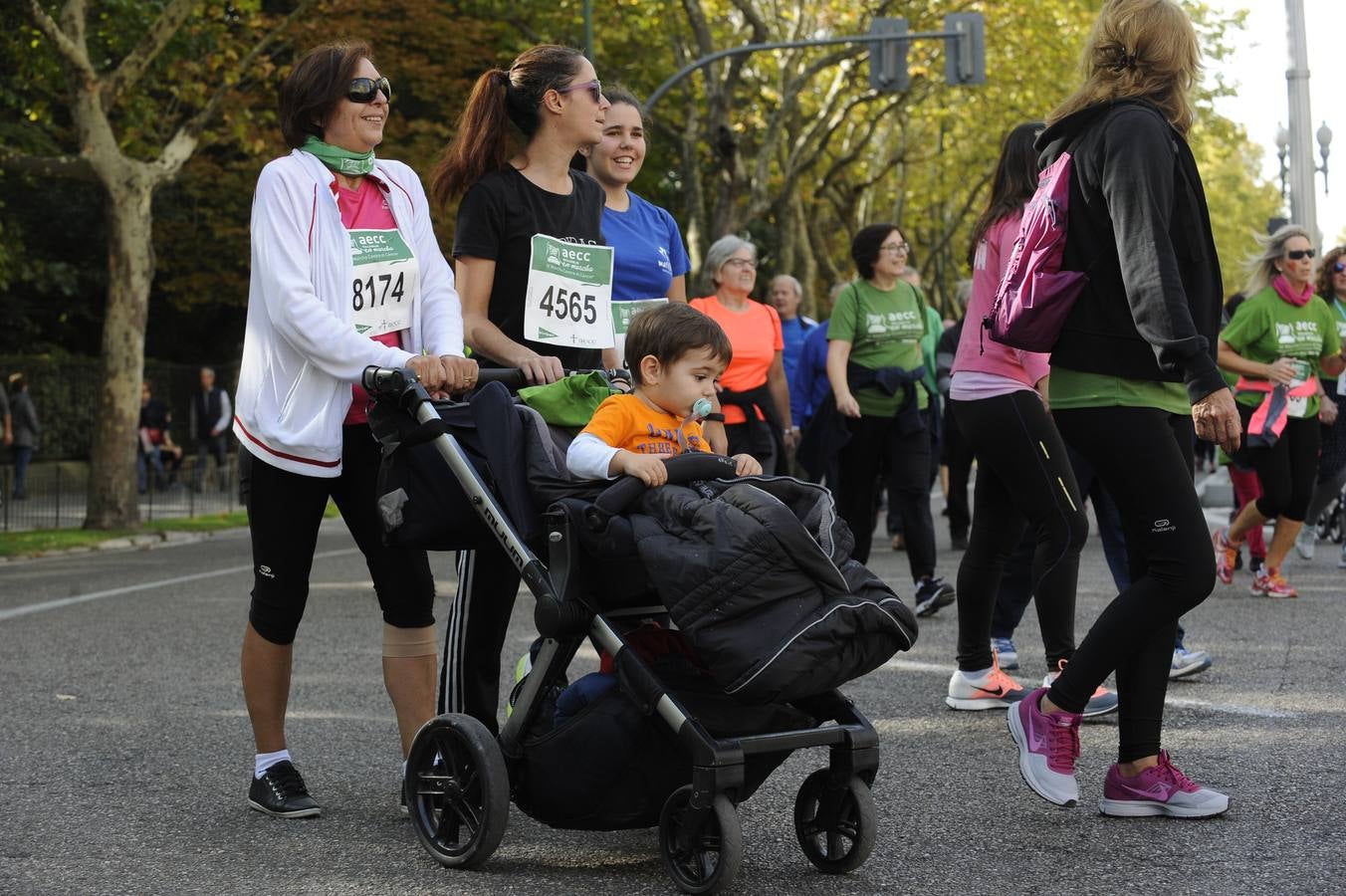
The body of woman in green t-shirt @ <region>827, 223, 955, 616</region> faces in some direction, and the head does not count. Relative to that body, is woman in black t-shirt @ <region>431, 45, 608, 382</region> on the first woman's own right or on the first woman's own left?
on the first woman's own right

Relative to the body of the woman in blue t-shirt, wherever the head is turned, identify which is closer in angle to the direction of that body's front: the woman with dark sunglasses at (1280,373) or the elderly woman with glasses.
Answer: the woman with dark sunglasses

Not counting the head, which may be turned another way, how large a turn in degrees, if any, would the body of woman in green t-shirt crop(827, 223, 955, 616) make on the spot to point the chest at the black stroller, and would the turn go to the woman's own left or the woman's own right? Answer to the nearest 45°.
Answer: approximately 45° to the woman's own right

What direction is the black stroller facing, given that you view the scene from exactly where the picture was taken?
facing the viewer and to the right of the viewer

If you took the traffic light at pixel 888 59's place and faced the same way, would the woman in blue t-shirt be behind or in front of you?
behind

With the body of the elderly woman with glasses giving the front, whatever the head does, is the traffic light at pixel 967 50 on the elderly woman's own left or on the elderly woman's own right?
on the elderly woman's own left

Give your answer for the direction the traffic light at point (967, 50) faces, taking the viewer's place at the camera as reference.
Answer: facing away from the viewer
